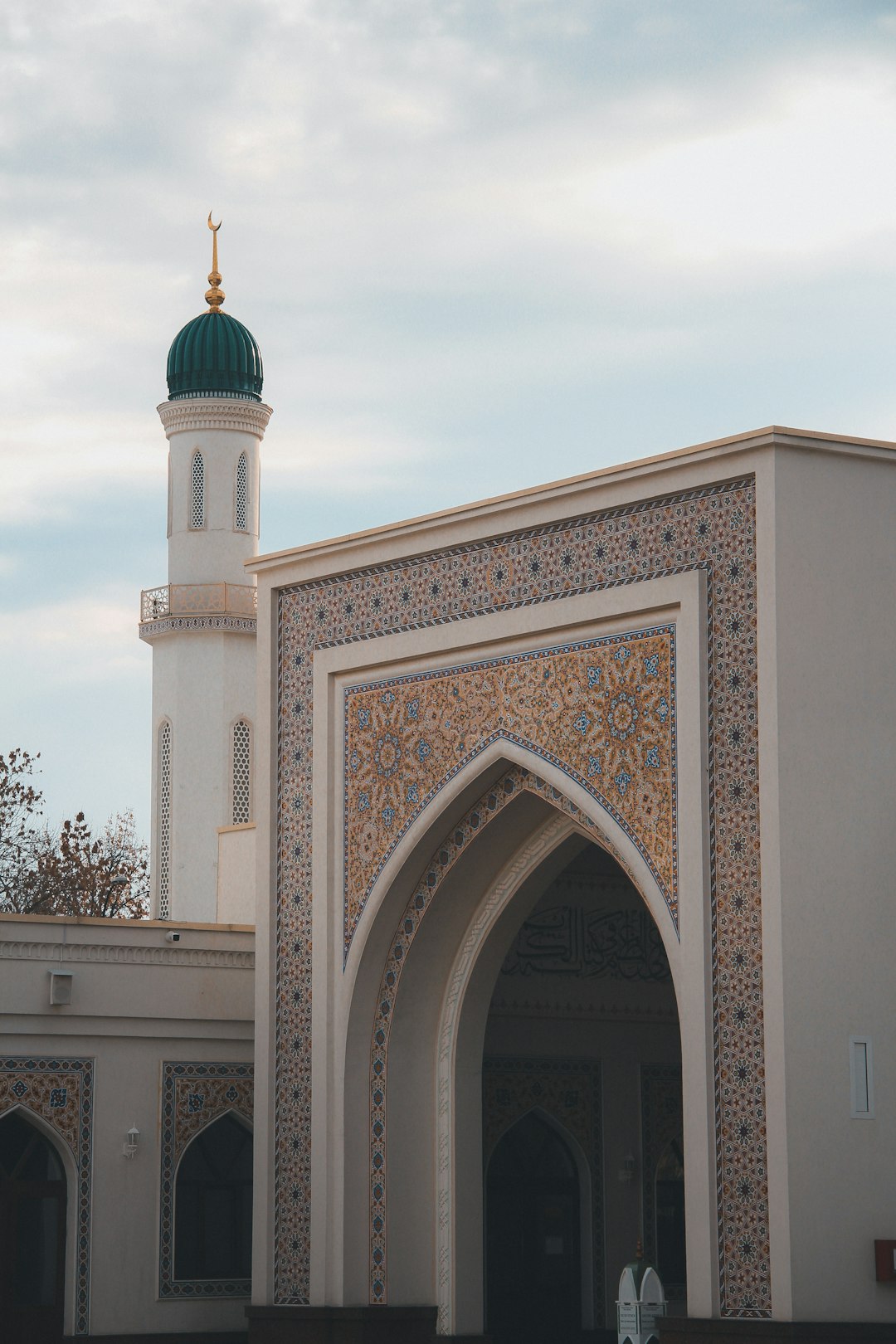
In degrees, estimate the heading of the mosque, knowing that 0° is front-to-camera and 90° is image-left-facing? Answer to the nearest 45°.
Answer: approximately 45°
